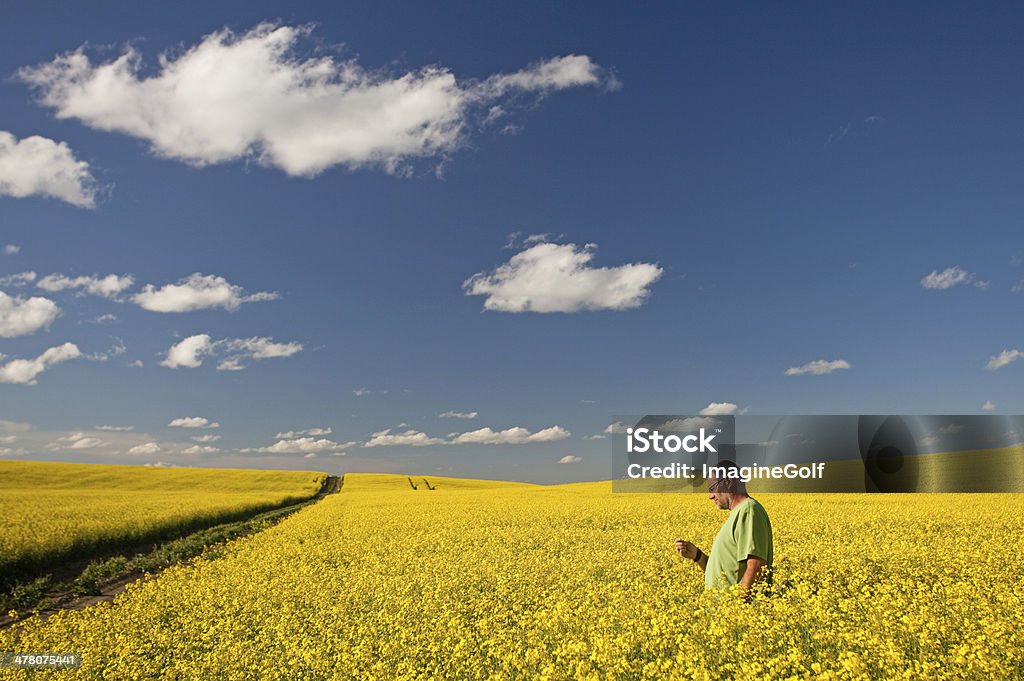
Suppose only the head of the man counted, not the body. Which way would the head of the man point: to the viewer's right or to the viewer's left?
to the viewer's left

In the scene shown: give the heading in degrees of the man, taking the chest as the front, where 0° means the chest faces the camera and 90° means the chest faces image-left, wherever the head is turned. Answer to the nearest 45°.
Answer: approximately 90°
